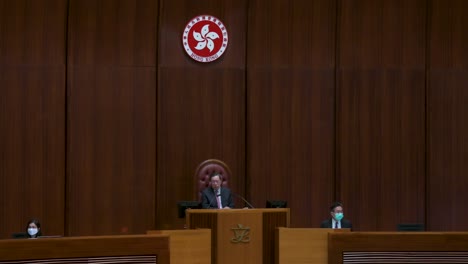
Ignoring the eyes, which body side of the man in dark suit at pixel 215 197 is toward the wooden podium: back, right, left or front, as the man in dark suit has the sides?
front

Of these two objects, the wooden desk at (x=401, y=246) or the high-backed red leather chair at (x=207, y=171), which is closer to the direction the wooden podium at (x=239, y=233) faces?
the wooden desk

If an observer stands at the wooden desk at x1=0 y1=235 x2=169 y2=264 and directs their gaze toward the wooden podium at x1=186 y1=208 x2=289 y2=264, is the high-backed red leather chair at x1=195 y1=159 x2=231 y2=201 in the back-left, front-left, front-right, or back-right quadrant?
front-left

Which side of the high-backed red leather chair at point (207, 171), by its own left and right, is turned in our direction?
front

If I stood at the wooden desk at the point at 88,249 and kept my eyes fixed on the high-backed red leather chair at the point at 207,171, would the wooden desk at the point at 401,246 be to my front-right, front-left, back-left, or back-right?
front-right

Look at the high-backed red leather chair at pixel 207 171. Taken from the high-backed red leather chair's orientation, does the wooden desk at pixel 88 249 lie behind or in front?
in front

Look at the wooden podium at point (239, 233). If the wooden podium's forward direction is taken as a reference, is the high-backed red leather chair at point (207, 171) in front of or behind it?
behind

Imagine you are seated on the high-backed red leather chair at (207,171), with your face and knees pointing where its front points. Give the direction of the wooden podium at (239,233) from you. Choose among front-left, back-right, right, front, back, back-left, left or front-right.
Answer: front

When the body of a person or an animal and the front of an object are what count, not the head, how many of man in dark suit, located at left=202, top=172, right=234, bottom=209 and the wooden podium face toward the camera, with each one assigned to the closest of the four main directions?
2

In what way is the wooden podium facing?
toward the camera

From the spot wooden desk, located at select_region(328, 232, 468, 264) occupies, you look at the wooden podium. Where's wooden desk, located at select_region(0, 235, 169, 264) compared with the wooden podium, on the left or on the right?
left

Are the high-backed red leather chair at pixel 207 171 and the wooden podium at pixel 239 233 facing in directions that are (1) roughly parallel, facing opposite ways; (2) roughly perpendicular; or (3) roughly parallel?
roughly parallel

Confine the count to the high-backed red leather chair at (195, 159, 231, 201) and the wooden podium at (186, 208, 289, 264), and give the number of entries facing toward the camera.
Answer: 2

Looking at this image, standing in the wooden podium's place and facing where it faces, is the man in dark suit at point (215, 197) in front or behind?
behind

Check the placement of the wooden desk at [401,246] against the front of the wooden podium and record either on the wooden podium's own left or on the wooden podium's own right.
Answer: on the wooden podium's own left

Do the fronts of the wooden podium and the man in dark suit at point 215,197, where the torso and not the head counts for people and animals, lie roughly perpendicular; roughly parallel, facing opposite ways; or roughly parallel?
roughly parallel
